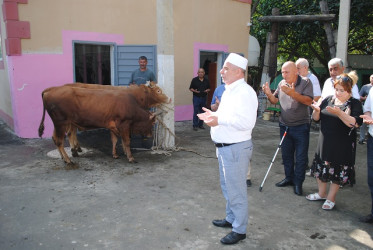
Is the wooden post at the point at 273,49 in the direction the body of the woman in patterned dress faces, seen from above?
no

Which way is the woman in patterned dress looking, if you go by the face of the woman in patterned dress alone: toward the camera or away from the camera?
toward the camera

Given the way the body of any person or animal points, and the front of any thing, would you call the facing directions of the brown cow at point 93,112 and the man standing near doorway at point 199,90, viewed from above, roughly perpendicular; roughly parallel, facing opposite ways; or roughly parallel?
roughly perpendicular

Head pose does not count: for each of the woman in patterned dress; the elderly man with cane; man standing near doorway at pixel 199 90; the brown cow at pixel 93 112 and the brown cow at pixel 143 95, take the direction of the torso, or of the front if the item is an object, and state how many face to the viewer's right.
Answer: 2

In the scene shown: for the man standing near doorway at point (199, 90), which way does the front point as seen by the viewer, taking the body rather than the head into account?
toward the camera

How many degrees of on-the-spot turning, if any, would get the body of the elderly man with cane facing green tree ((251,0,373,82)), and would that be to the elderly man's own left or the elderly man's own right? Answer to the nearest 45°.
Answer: approximately 135° to the elderly man's own right

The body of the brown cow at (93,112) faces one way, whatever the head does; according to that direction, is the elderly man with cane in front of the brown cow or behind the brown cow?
in front

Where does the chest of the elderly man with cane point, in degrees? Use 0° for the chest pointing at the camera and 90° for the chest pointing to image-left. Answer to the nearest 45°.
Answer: approximately 45°

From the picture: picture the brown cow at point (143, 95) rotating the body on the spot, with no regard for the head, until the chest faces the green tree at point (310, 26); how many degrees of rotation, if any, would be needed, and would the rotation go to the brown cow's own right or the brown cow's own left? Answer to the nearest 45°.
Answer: approximately 45° to the brown cow's own left

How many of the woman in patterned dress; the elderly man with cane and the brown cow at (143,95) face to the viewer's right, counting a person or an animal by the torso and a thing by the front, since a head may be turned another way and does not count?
1

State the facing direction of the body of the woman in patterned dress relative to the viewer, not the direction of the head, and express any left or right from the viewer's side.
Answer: facing the viewer and to the left of the viewer

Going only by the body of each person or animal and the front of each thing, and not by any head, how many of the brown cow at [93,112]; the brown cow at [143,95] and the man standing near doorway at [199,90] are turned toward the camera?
1

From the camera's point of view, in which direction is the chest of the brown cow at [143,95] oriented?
to the viewer's right

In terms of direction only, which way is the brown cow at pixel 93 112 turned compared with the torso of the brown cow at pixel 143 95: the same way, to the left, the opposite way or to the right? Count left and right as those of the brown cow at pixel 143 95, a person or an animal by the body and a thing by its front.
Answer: the same way

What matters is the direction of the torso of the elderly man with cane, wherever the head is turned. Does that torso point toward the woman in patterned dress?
no

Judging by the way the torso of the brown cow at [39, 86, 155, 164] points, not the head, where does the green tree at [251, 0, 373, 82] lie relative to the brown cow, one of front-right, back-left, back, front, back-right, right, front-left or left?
front-left

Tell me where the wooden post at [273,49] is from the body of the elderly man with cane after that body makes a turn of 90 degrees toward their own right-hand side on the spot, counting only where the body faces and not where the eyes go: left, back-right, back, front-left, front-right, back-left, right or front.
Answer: front-right

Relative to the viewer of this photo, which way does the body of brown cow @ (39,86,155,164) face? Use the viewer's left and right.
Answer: facing to the right of the viewer

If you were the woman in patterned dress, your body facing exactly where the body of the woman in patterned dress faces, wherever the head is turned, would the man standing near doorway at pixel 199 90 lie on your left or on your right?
on your right

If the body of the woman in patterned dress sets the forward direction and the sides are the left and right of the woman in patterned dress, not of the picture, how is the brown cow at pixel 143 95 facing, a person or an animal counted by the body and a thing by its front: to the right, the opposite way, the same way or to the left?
the opposite way

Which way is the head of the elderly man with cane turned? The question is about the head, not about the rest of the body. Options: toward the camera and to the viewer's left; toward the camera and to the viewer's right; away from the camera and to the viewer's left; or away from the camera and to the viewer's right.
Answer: toward the camera and to the viewer's left
